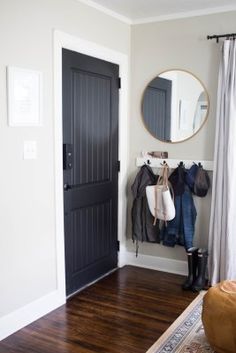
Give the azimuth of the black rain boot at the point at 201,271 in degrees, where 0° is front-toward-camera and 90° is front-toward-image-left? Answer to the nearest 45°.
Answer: approximately 45°

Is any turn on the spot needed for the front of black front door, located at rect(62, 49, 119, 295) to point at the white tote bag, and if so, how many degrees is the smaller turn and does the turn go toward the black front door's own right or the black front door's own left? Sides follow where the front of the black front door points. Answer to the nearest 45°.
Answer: approximately 45° to the black front door's own left

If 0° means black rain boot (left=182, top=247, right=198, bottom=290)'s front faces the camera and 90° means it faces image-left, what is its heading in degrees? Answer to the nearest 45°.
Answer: approximately 45°

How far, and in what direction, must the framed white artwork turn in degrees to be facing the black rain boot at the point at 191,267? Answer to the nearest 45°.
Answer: approximately 45° to its left

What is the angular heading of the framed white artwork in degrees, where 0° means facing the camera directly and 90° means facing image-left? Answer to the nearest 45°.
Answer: approximately 315°

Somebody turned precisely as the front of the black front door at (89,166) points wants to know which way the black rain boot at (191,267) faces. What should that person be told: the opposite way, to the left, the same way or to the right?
to the right
